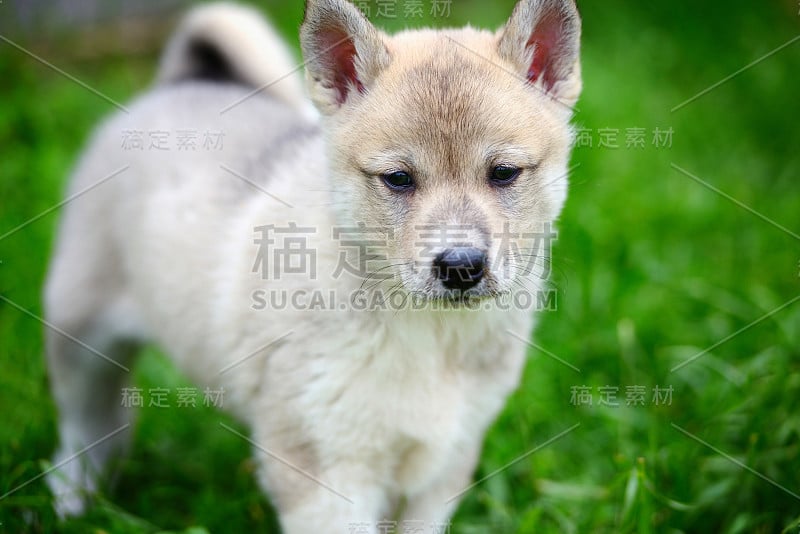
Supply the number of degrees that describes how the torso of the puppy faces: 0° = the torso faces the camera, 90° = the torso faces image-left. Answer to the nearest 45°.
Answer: approximately 315°
